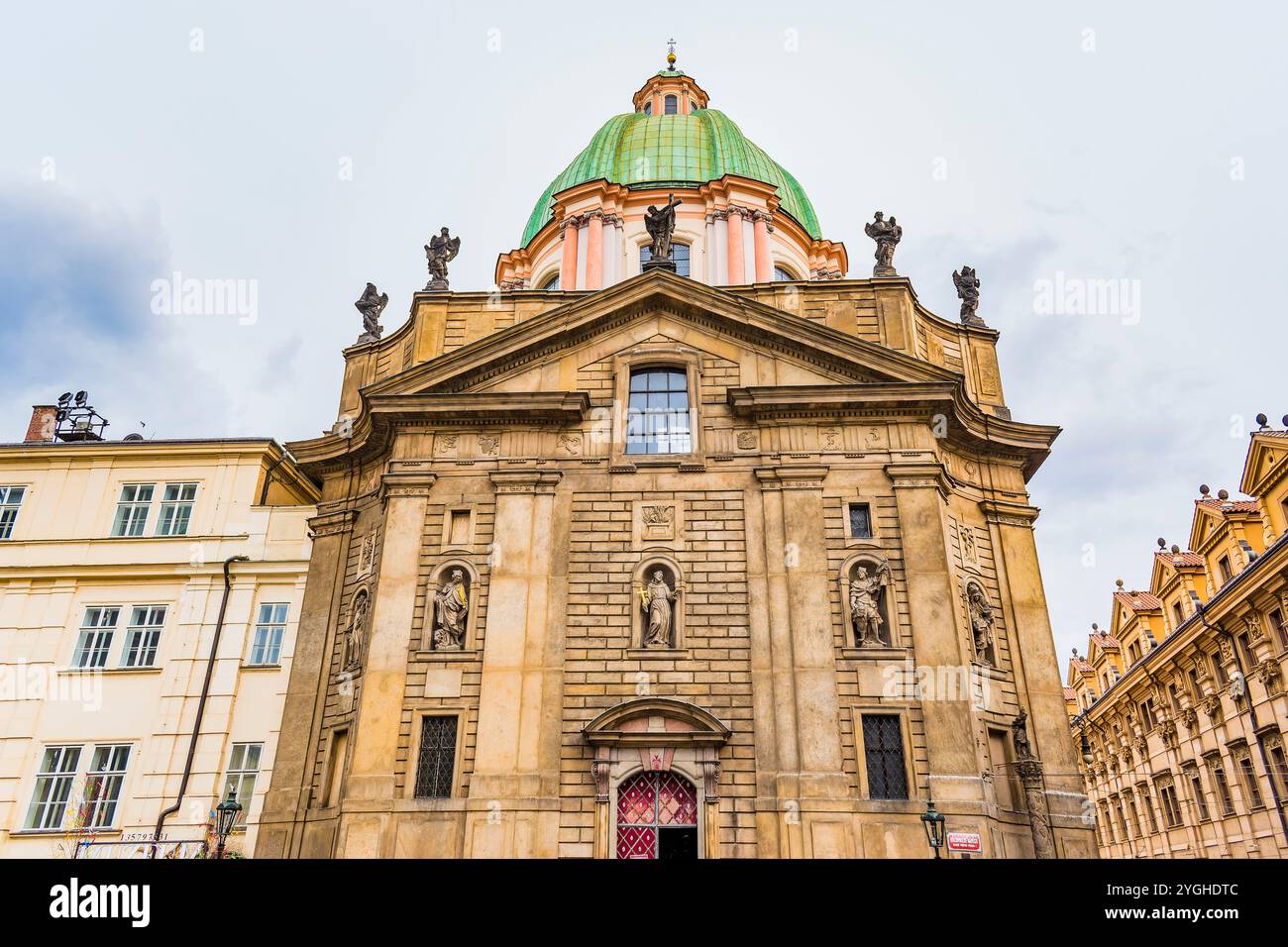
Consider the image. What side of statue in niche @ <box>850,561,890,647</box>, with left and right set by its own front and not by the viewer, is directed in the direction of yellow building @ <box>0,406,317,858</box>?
right

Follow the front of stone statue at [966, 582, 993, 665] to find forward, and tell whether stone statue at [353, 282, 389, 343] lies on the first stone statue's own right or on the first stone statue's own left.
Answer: on the first stone statue's own right

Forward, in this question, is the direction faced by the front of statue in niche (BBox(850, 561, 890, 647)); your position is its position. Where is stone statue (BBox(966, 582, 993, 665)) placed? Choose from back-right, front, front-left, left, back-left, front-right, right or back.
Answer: back-left

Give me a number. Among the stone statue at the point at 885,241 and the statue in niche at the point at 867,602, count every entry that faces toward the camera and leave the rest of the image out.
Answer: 2

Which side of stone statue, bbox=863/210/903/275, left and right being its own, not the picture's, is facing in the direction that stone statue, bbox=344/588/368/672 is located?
right

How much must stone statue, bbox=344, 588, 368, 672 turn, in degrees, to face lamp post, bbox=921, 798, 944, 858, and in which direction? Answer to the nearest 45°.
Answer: approximately 90° to its left

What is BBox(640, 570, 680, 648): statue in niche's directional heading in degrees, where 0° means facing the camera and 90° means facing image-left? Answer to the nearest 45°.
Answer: approximately 0°
